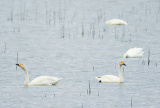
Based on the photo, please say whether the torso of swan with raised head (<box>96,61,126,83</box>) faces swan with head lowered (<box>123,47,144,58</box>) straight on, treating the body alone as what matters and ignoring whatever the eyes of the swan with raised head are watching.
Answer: no

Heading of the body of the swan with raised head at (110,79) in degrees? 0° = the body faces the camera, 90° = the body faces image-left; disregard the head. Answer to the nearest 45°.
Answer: approximately 270°
